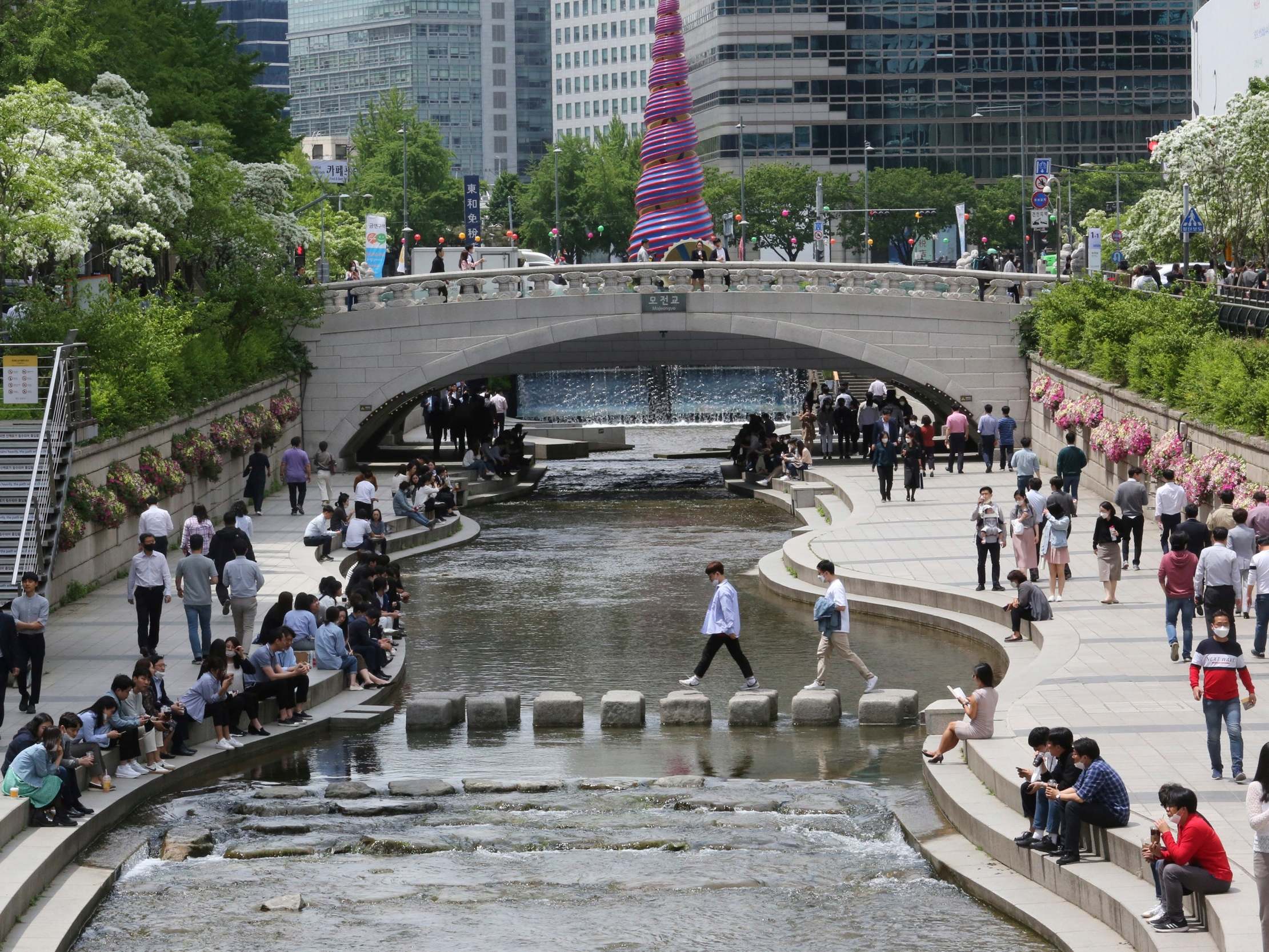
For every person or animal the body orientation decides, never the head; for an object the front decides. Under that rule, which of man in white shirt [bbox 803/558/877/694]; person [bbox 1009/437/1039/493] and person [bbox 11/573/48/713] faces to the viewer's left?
the man in white shirt

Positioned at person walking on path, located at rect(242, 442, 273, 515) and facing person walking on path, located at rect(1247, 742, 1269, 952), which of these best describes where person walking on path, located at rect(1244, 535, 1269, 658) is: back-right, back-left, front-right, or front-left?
front-left

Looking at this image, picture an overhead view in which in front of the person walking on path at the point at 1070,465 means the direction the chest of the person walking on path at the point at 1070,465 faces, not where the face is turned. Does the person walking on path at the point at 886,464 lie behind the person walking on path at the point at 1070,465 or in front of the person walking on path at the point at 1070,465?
in front

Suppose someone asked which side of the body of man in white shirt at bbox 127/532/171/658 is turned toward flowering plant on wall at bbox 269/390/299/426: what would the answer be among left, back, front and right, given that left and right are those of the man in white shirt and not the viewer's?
back

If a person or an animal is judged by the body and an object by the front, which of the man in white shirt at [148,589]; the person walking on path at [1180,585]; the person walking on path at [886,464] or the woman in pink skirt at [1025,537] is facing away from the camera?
the person walking on path at [1180,585]

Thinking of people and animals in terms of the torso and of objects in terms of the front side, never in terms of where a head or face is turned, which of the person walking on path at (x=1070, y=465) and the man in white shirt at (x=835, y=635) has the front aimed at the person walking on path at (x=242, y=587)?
the man in white shirt

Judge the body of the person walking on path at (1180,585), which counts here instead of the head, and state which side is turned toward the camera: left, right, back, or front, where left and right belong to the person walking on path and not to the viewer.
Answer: back

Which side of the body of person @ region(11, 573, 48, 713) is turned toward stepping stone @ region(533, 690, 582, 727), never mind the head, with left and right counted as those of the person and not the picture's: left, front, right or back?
left
